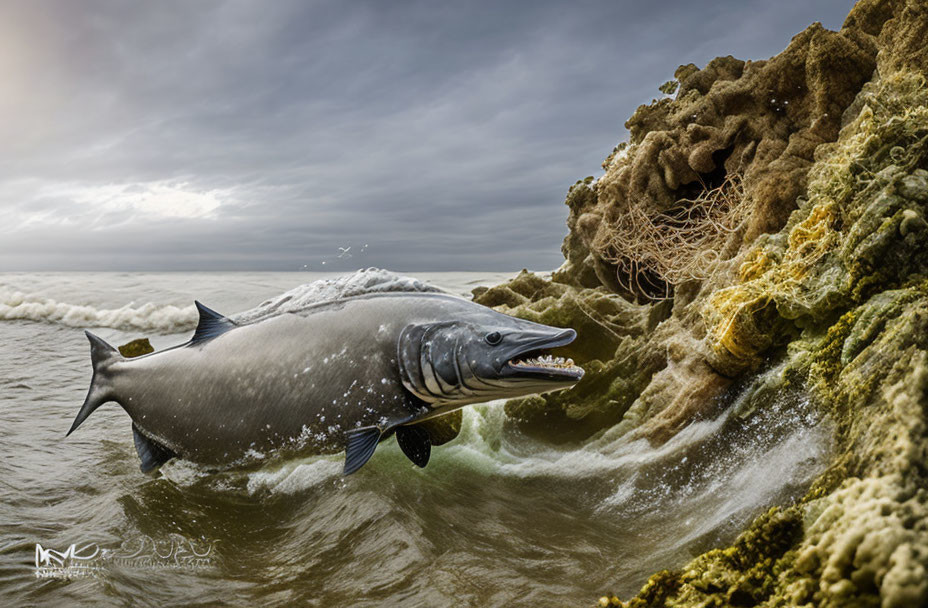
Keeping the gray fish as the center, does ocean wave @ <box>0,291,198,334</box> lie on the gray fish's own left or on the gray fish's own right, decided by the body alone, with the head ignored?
on the gray fish's own left

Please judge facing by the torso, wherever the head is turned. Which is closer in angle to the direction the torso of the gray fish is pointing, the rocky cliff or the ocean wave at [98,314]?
the rocky cliff

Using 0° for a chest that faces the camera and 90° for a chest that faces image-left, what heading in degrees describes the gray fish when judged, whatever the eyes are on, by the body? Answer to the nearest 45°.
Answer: approximately 270°

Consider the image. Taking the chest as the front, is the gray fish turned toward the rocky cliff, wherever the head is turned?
yes

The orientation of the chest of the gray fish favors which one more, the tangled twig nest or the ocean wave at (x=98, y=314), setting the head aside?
the tangled twig nest
